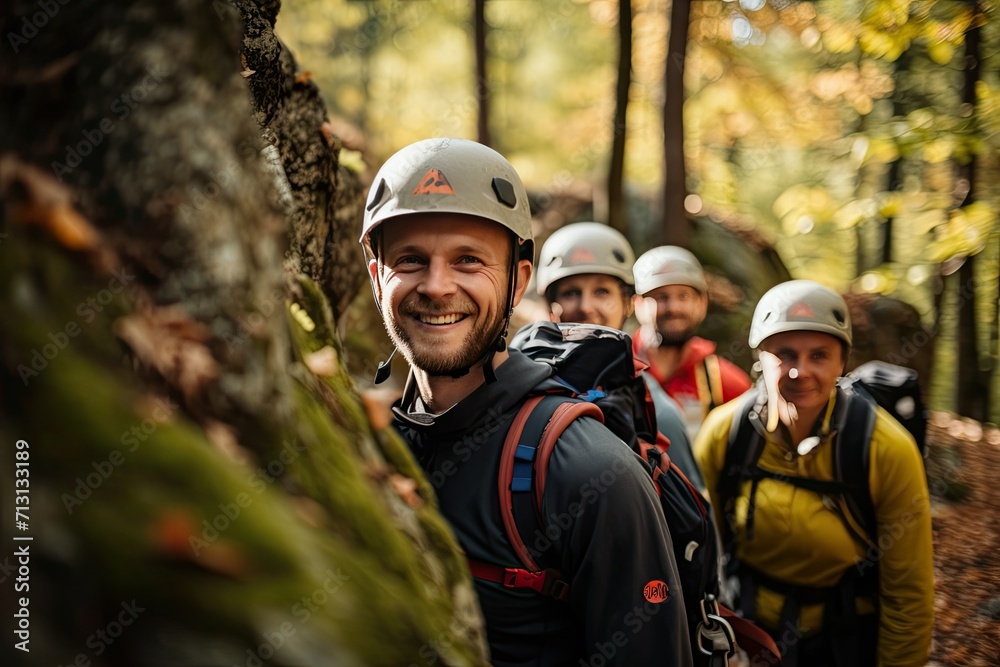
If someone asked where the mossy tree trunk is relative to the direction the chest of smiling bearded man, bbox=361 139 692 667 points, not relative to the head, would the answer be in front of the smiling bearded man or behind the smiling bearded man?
in front

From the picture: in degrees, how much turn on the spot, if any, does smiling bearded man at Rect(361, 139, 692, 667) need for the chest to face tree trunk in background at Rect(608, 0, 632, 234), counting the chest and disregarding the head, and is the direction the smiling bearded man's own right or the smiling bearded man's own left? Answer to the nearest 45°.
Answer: approximately 135° to the smiling bearded man's own right

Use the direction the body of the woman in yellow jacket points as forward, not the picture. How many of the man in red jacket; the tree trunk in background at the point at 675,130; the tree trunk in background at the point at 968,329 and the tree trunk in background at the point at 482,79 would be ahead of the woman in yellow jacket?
0

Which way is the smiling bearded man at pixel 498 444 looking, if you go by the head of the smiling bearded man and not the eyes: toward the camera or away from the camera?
toward the camera

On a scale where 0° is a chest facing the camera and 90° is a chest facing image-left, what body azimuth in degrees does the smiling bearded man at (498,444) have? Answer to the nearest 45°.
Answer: approximately 45°

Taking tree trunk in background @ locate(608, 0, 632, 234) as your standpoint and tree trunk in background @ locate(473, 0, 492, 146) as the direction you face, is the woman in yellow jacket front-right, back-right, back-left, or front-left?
back-left

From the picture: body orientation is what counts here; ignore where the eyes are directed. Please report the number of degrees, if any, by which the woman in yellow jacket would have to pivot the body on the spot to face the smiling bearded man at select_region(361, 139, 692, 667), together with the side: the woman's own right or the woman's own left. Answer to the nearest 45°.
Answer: approximately 45° to the woman's own right

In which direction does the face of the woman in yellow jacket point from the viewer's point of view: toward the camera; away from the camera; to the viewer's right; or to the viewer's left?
toward the camera

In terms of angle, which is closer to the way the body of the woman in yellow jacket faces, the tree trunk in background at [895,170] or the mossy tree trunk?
the mossy tree trunk

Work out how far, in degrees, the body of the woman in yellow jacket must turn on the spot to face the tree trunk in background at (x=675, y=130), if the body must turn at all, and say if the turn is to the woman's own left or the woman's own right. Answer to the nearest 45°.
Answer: approximately 180°

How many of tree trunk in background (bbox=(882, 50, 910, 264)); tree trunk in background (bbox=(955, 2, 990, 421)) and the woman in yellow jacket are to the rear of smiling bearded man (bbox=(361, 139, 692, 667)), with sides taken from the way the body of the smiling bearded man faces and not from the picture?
3

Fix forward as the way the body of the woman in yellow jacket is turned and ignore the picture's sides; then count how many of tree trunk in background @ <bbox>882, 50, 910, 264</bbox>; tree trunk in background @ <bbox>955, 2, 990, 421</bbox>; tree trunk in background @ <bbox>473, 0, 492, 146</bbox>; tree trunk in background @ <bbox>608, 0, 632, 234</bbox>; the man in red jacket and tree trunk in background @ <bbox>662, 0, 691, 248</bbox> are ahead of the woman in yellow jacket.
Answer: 0

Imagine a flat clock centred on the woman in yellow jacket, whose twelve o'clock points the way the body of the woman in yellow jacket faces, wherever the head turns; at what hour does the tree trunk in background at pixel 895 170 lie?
The tree trunk in background is roughly at 6 o'clock from the woman in yellow jacket.

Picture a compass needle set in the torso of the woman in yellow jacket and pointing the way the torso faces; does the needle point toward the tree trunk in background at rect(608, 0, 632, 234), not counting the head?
no

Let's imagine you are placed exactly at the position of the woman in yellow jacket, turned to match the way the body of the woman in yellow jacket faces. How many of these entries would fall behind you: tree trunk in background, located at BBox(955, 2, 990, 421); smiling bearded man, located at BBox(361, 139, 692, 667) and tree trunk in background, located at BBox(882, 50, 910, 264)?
2

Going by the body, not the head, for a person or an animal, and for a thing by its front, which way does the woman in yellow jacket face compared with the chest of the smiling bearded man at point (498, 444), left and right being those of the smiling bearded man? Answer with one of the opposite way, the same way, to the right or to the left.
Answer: the same way

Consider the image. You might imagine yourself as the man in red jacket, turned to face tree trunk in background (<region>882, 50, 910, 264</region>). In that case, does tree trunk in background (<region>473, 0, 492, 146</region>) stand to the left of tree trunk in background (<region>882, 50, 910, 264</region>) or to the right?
left

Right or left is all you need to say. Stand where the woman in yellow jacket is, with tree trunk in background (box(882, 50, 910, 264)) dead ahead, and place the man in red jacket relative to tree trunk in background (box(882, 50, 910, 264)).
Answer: left

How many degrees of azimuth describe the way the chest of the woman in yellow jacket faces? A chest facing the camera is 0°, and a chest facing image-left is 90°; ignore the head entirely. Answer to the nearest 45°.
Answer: approximately 0°

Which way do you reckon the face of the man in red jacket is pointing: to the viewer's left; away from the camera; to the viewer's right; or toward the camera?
toward the camera

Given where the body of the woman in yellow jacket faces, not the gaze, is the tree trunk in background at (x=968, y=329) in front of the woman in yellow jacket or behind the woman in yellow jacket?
behind
